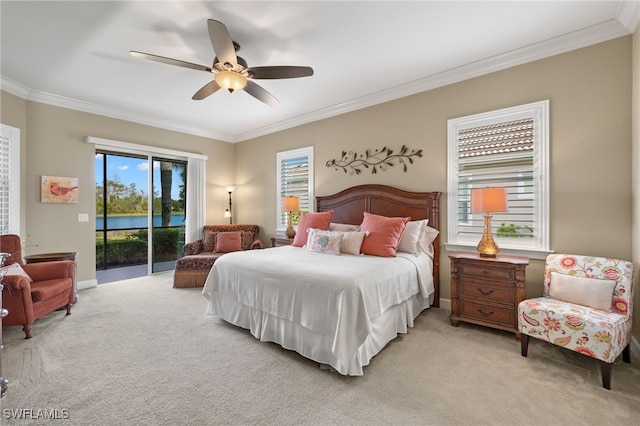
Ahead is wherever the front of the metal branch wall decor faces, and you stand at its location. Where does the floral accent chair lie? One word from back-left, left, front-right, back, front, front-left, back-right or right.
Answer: left

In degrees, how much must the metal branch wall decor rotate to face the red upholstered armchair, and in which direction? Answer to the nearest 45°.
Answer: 0° — it already faces it

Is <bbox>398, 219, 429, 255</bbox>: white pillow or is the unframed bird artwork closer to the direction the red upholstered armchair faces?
the white pillow

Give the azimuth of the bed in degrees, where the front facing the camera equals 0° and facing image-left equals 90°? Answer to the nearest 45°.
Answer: approximately 45°

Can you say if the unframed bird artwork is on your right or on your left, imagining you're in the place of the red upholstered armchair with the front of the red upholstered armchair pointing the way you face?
on your left

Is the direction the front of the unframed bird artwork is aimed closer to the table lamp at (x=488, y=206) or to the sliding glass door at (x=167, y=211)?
the table lamp
